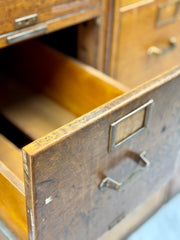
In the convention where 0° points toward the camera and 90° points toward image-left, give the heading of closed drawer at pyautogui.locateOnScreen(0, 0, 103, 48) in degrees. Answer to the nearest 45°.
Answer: approximately 315°

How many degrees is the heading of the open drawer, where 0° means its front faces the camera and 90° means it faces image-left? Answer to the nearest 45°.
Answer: approximately 315°
